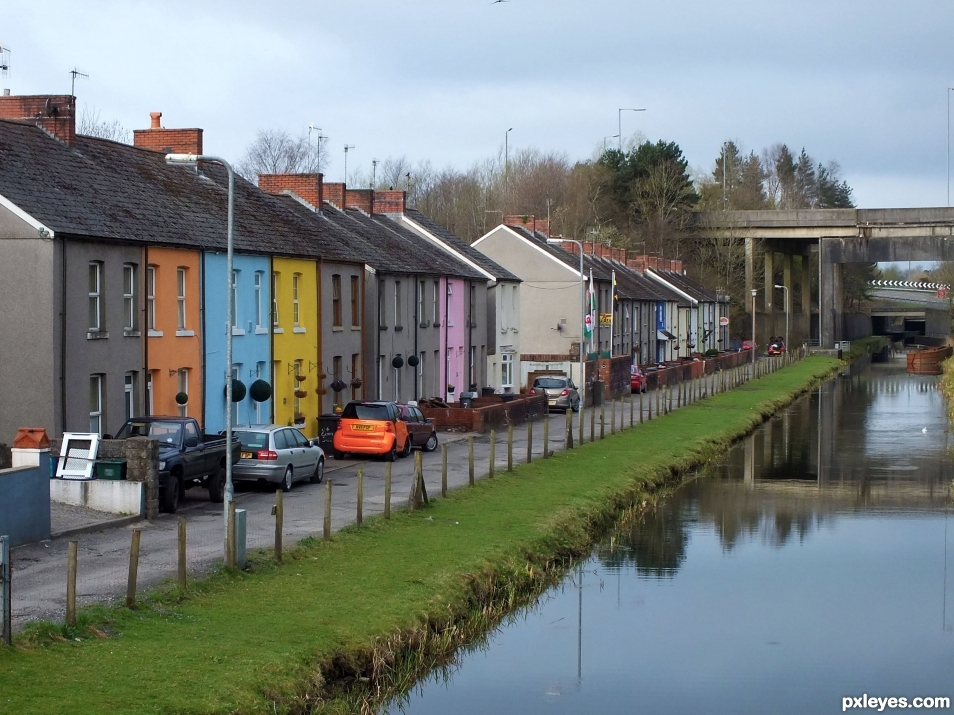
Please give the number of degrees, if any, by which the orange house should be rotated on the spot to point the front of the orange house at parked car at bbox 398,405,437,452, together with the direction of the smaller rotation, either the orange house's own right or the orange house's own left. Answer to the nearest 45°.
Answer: approximately 90° to the orange house's own left

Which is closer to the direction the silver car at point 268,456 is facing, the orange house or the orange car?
the orange car

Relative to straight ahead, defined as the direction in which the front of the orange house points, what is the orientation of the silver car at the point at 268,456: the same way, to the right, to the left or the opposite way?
to the left

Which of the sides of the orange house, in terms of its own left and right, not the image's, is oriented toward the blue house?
left

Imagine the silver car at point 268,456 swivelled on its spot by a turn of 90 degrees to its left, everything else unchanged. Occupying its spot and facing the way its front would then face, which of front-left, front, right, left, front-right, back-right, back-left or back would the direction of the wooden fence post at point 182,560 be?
back-left

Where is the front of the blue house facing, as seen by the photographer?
facing the viewer and to the right of the viewer

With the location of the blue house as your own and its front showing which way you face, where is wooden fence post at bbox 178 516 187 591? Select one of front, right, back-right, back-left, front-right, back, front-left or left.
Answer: front-right

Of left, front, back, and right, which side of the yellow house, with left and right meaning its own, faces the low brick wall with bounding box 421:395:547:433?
left

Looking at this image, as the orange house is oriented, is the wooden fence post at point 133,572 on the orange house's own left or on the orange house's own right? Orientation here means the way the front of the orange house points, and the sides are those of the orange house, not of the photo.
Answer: on the orange house's own right

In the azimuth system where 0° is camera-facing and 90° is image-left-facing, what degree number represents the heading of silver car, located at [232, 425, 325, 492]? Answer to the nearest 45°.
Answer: approximately 225°

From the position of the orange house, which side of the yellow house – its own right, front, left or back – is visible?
right

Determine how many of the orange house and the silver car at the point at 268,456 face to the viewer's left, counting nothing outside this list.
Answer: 0

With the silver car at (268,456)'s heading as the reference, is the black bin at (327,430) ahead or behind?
ahead

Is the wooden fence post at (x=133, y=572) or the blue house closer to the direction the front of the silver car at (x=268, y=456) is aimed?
the blue house

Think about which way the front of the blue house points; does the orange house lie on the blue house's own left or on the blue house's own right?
on the blue house's own right

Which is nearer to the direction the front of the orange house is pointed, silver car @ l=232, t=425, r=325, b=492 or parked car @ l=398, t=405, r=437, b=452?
the silver car
